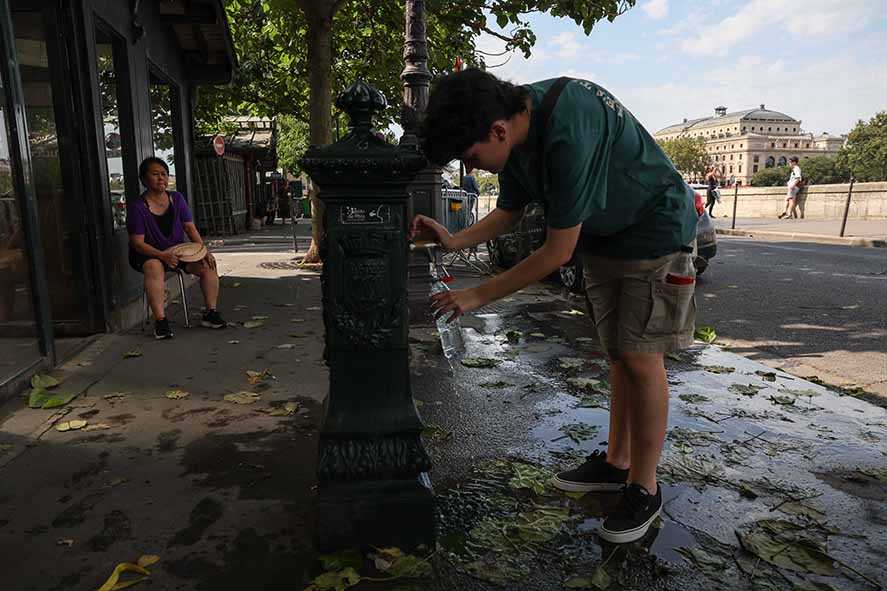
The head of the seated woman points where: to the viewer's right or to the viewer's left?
to the viewer's right

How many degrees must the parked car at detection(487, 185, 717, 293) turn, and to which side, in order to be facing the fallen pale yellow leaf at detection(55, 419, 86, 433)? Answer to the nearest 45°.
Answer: approximately 135° to its left

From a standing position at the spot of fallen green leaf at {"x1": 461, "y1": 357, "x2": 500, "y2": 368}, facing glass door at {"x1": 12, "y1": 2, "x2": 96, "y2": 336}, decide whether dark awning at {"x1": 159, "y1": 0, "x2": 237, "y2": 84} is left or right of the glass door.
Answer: right

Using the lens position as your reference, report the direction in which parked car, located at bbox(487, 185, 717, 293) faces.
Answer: facing away from the viewer and to the left of the viewer

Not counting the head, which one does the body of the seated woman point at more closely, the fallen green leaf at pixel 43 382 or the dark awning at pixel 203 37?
the fallen green leaf

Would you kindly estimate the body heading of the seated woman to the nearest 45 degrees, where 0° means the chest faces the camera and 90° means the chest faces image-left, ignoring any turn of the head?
approximately 315°

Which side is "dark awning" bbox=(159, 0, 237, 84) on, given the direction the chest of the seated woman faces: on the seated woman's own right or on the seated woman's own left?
on the seated woman's own left

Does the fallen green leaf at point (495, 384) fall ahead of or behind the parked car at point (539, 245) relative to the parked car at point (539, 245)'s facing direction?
behind

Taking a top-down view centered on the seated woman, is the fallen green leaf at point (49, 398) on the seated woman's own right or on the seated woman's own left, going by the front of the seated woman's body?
on the seated woman's own right
